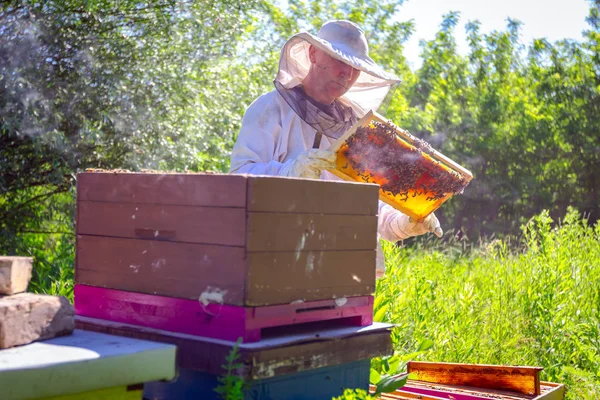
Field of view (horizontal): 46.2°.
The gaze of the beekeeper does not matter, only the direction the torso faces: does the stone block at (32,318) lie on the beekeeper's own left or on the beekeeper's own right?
on the beekeeper's own right

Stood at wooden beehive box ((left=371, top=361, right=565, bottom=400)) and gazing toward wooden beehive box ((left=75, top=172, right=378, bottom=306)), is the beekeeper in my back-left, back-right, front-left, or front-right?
front-right

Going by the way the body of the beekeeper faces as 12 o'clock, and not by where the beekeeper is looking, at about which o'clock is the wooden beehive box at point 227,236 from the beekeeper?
The wooden beehive box is roughly at 2 o'clock from the beekeeper.

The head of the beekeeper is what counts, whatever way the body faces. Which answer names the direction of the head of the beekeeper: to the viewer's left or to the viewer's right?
to the viewer's right

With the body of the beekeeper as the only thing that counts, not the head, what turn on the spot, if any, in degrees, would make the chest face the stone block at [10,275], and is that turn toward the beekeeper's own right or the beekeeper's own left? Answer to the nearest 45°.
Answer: approximately 90° to the beekeeper's own right

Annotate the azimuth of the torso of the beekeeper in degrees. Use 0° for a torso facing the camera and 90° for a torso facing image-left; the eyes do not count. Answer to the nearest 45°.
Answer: approximately 315°

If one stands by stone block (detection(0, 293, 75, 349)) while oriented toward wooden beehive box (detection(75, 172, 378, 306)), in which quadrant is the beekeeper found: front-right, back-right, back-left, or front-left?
front-left
